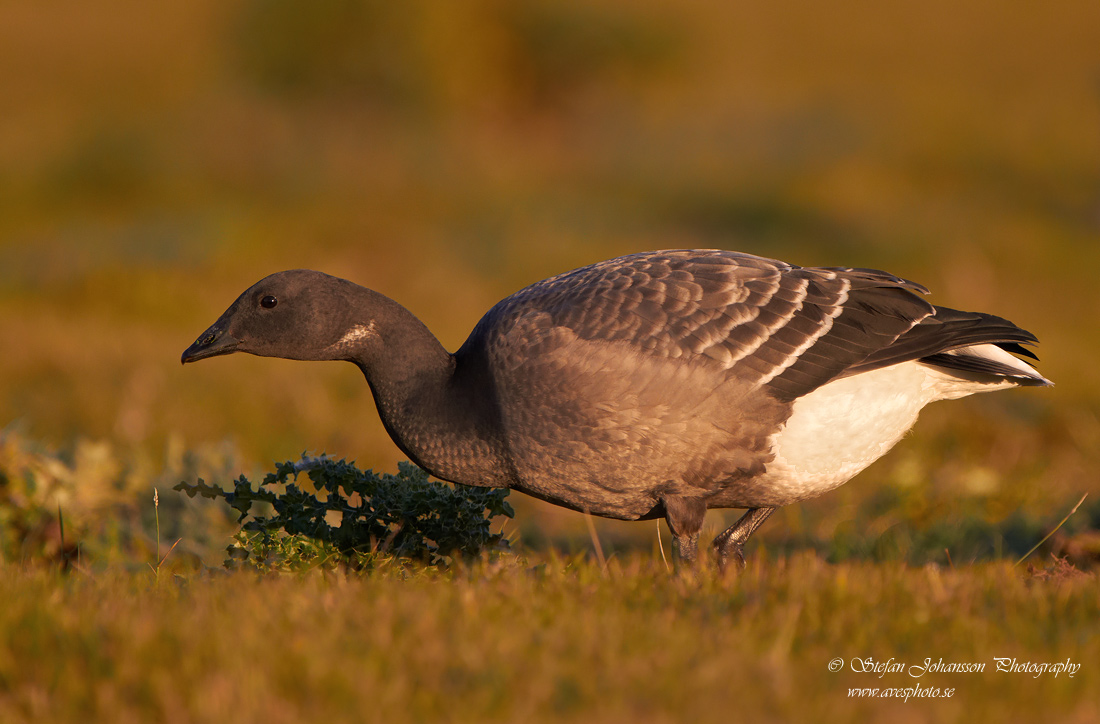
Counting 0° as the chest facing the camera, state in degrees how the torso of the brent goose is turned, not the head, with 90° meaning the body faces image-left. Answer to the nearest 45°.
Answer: approximately 90°
